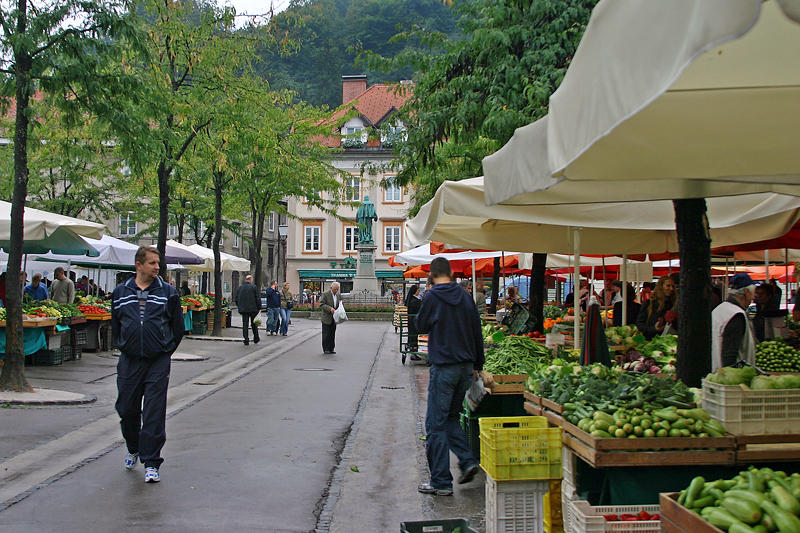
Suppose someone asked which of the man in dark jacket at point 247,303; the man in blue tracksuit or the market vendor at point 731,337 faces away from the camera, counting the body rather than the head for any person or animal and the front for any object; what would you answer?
the man in dark jacket

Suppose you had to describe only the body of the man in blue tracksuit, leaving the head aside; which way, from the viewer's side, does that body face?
toward the camera

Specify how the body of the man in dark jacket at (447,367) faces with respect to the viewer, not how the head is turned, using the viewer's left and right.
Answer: facing away from the viewer and to the left of the viewer

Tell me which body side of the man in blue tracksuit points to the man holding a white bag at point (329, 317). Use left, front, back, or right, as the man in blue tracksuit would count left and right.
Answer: back

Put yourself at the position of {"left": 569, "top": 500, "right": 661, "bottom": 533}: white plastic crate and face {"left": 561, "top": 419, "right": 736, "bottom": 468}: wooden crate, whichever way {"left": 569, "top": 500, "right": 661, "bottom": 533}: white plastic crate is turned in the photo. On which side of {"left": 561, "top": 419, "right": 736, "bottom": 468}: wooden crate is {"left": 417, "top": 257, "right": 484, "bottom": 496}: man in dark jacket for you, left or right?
left

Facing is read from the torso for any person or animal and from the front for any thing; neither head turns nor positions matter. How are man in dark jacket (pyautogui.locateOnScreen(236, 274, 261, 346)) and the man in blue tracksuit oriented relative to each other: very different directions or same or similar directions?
very different directions

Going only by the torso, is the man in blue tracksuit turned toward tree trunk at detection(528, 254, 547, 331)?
no

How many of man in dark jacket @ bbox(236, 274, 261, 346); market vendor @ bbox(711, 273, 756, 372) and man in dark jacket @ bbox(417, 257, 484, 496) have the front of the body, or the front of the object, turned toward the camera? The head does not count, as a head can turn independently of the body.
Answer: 0

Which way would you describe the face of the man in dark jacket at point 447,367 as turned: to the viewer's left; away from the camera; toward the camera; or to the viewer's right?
away from the camera

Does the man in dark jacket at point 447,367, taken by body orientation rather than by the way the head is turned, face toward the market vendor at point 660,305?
no

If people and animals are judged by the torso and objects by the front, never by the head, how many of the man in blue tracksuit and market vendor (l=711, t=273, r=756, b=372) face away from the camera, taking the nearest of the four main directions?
0
